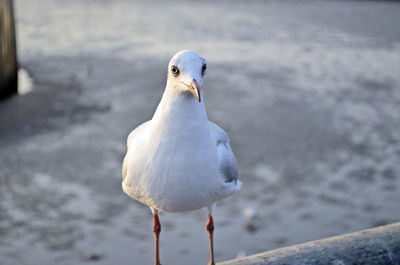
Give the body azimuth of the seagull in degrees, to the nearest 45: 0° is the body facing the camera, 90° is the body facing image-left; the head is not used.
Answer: approximately 0°

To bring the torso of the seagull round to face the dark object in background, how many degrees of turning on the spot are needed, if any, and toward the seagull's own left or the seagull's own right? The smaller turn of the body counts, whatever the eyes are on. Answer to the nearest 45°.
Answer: approximately 180°
